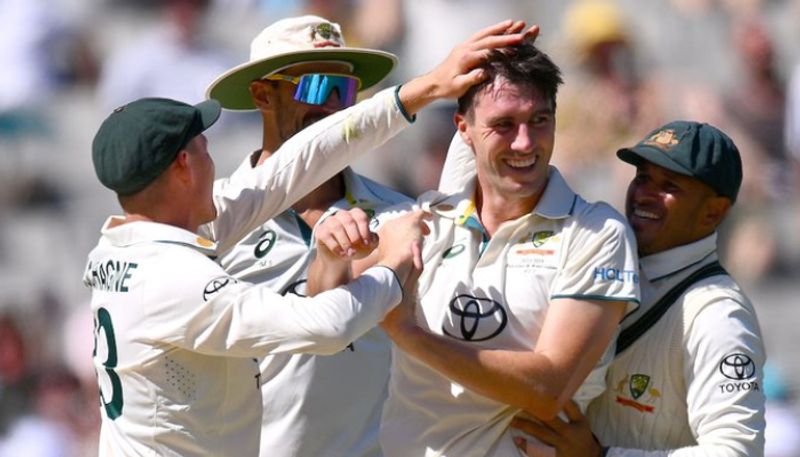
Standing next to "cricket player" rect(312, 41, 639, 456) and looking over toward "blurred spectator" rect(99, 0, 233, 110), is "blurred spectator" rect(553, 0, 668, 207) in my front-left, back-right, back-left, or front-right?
front-right

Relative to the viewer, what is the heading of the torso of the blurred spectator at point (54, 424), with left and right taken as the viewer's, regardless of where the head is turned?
facing the viewer

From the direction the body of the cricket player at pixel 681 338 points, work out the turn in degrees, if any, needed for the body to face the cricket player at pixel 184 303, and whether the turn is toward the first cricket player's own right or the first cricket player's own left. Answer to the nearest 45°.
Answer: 0° — they already face them

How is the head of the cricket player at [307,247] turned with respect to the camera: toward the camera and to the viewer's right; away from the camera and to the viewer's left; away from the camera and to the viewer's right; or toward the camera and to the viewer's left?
toward the camera and to the viewer's right

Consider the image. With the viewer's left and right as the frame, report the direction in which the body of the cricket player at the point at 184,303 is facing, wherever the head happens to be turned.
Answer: facing away from the viewer and to the right of the viewer

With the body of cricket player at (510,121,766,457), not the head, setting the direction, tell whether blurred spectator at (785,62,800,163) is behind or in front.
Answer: behind

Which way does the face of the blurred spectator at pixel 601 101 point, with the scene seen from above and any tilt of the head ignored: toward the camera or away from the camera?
toward the camera

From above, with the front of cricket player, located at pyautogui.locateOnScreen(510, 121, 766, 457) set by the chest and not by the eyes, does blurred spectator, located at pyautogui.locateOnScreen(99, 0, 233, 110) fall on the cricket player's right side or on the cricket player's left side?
on the cricket player's right side

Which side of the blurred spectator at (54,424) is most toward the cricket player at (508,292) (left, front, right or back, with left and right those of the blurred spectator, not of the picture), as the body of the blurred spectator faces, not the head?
front
